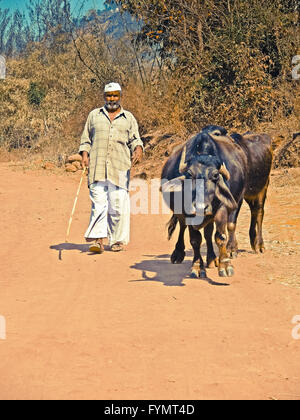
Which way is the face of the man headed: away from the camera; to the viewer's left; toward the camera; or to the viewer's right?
toward the camera

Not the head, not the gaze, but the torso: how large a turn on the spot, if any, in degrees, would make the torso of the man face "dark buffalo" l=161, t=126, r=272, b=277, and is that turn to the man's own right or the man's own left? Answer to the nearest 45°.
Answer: approximately 45° to the man's own left

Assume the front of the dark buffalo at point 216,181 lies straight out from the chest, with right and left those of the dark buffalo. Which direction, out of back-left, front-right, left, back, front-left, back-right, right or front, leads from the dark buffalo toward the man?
right

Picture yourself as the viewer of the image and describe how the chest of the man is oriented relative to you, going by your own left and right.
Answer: facing the viewer

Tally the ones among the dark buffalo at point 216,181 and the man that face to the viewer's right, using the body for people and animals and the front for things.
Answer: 0
